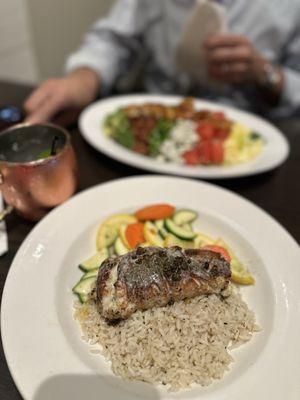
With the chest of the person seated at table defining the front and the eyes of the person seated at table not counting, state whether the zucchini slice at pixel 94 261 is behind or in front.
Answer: in front

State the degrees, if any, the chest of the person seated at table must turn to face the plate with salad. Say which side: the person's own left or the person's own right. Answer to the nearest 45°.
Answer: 0° — they already face it

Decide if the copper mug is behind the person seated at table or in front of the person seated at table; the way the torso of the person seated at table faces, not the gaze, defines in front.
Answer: in front

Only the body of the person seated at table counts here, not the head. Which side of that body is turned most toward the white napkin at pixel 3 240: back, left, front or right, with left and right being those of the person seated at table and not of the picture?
front

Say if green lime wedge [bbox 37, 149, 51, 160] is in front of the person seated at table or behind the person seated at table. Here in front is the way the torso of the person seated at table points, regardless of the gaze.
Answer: in front

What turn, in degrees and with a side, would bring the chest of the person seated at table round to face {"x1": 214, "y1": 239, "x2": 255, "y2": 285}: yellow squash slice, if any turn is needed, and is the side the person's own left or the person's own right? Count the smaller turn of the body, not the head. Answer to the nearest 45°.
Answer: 0° — they already face it

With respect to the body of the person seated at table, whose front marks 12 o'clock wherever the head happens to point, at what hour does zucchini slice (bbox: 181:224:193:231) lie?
The zucchini slice is roughly at 12 o'clock from the person seated at table.

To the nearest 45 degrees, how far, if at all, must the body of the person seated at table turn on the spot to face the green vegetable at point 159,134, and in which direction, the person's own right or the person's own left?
0° — they already face it

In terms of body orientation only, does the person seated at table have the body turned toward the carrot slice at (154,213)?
yes

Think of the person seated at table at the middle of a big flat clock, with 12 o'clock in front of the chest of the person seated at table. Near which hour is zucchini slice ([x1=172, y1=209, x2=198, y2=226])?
The zucchini slice is roughly at 12 o'clock from the person seated at table.

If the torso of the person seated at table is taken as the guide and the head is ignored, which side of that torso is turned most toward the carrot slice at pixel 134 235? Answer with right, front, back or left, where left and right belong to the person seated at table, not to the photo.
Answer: front

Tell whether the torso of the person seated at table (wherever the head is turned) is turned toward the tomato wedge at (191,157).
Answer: yes
